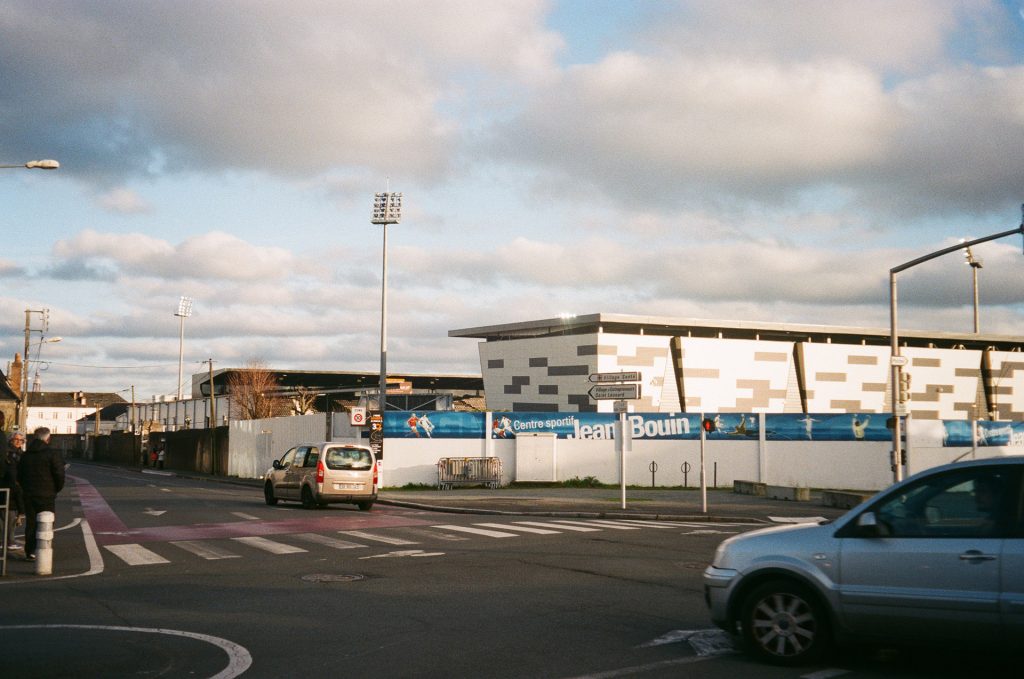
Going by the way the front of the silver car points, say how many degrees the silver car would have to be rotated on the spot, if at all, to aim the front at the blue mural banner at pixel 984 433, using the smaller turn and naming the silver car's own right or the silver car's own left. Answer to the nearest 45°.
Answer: approximately 90° to the silver car's own right

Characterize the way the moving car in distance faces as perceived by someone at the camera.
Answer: facing away from the viewer and to the left of the viewer

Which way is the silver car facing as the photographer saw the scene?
facing to the left of the viewer

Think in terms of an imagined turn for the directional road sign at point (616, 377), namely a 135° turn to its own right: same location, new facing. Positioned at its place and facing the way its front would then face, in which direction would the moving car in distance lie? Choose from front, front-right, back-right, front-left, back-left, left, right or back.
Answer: front-left
